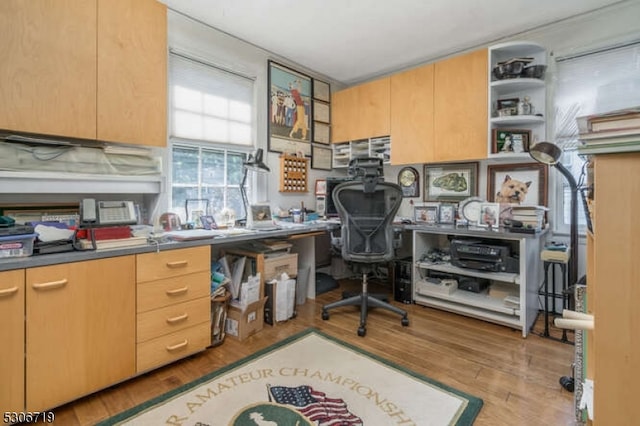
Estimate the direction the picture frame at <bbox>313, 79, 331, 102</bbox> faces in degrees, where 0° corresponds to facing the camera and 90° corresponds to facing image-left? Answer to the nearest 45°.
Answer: approximately 315°

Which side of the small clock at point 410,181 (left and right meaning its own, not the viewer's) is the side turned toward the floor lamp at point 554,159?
left

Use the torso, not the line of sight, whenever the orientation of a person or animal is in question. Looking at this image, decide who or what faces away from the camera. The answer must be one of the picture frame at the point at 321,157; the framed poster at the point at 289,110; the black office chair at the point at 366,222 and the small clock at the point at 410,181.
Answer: the black office chair

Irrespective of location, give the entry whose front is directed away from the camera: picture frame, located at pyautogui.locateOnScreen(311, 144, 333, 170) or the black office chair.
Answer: the black office chair

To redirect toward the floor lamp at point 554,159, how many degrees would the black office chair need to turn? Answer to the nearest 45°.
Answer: approximately 135° to its right

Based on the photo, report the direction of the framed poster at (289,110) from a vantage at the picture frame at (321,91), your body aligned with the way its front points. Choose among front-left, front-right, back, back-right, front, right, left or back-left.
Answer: right

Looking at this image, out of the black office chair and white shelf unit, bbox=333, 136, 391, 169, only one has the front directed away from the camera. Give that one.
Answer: the black office chair

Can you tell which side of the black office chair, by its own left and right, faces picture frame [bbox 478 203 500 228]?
right

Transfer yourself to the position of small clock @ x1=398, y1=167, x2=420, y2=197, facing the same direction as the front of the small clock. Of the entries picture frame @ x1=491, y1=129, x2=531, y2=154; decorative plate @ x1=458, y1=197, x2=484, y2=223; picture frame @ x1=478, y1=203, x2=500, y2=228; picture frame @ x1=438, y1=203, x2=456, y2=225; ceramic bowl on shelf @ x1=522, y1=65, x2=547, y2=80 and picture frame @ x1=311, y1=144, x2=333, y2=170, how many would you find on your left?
5

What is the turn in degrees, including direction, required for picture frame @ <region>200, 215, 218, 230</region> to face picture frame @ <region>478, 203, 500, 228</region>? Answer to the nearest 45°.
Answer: approximately 45° to its left
